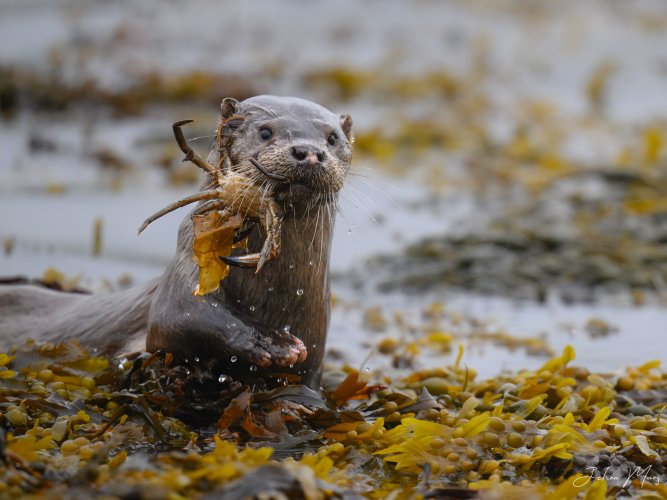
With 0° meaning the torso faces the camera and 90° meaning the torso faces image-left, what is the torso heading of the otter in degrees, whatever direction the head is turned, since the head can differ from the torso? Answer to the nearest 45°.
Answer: approximately 315°
